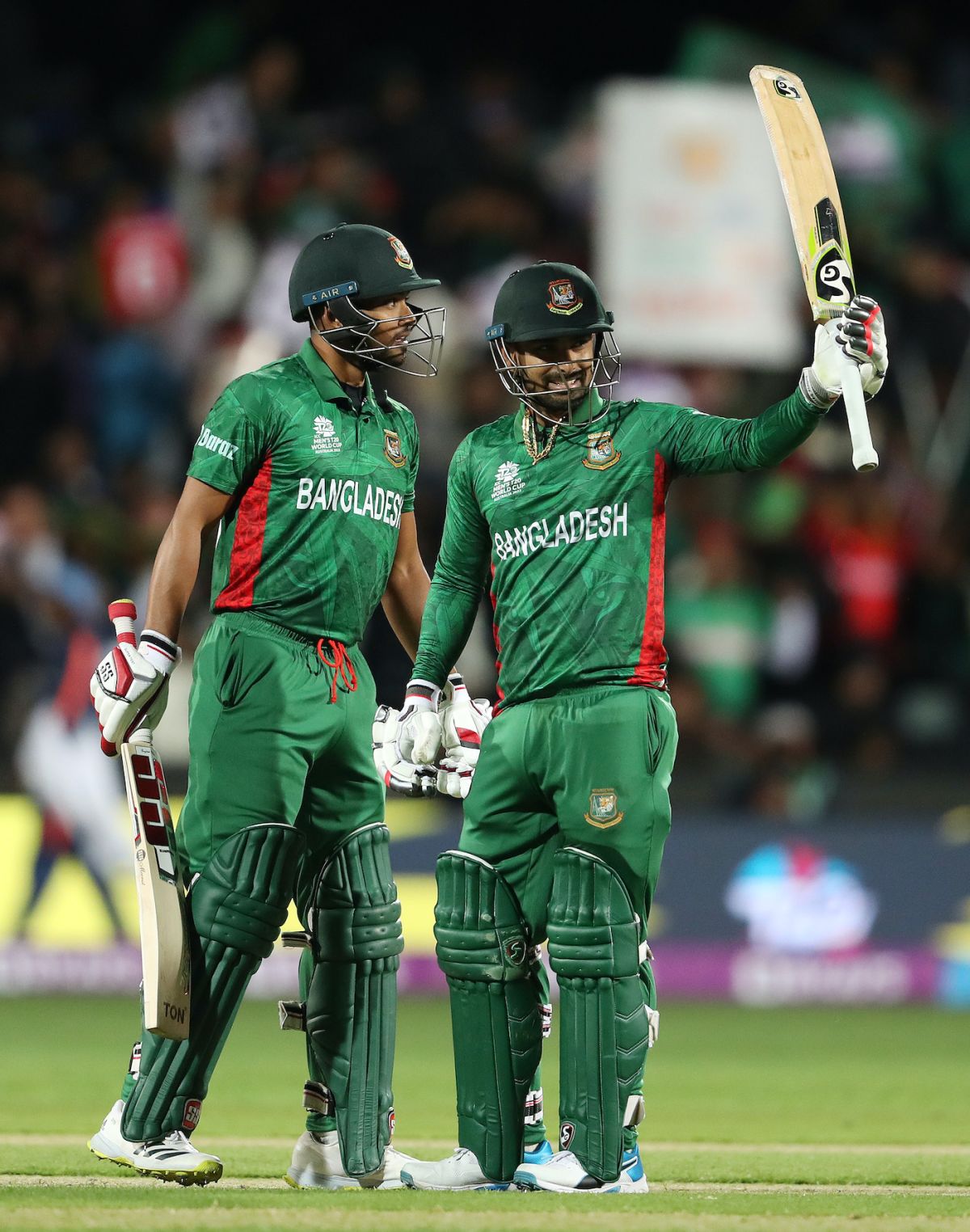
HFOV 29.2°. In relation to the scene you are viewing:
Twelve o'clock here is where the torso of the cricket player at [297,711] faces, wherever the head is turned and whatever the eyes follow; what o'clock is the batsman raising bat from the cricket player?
The batsman raising bat is roughly at 11 o'clock from the cricket player.

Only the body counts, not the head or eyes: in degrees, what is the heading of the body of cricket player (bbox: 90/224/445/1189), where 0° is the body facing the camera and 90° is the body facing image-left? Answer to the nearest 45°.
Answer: approximately 315°

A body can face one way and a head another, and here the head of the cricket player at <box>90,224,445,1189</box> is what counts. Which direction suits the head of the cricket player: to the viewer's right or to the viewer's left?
to the viewer's right

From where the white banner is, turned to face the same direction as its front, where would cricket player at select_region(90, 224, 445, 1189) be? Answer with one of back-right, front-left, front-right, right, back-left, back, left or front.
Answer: front

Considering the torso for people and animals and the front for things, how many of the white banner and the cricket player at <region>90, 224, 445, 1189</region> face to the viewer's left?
0

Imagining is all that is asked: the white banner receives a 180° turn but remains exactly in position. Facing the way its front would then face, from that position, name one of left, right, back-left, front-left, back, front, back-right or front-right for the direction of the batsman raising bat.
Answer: back

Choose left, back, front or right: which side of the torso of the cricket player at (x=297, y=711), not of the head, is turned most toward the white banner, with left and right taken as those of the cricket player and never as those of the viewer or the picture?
left

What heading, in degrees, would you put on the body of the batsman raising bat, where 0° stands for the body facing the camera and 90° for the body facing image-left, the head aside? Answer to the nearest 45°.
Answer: approximately 45°

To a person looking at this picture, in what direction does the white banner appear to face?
facing the viewer
